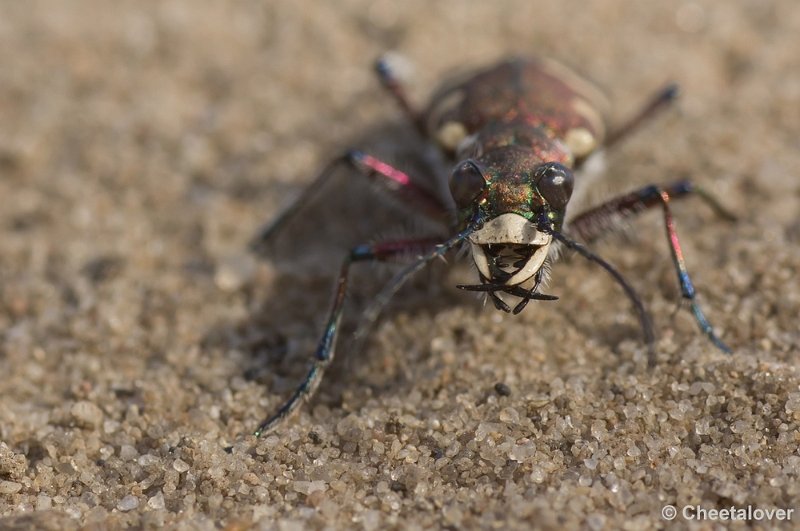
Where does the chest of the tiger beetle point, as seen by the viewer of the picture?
toward the camera
